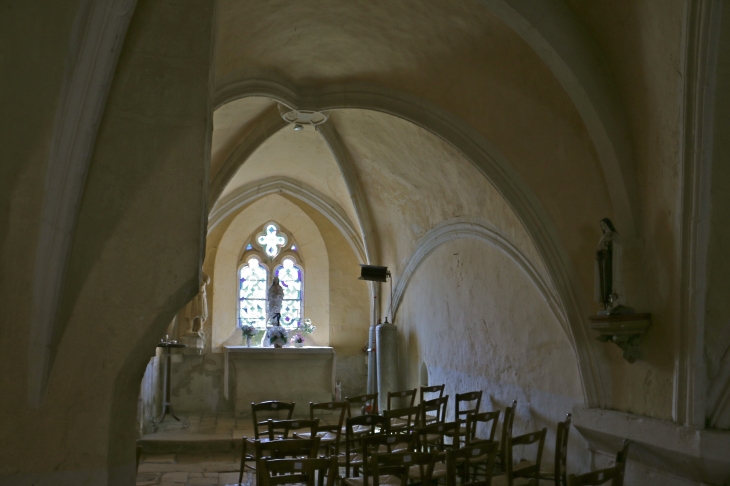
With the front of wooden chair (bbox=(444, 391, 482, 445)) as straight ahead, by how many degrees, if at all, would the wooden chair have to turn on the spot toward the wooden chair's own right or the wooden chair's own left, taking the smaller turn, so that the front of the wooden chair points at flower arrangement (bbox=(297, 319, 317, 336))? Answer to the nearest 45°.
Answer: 0° — it already faces it

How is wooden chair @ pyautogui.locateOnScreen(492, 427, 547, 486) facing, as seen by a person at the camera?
facing away from the viewer and to the left of the viewer

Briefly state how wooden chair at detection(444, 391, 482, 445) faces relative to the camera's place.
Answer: facing away from the viewer and to the left of the viewer

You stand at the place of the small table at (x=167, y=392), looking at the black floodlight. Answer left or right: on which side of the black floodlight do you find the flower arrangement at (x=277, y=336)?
left

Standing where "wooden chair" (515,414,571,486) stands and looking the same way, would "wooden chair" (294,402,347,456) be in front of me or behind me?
in front

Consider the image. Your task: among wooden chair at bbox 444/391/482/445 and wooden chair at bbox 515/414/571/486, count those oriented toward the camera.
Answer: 0

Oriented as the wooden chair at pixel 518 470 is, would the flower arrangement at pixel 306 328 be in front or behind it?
in front

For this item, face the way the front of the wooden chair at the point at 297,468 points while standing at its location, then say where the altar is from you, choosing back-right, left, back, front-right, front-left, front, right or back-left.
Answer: front

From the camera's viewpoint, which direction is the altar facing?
toward the camera

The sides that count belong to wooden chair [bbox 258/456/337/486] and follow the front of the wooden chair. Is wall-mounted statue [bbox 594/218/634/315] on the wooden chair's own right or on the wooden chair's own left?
on the wooden chair's own right

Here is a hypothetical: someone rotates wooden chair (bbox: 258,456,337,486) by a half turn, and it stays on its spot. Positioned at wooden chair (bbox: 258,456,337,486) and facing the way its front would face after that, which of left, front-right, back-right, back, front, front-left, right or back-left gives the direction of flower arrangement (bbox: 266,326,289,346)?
back

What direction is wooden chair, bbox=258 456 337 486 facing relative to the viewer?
away from the camera

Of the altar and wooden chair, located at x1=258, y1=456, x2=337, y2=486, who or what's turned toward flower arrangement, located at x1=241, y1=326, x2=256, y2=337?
the wooden chair
